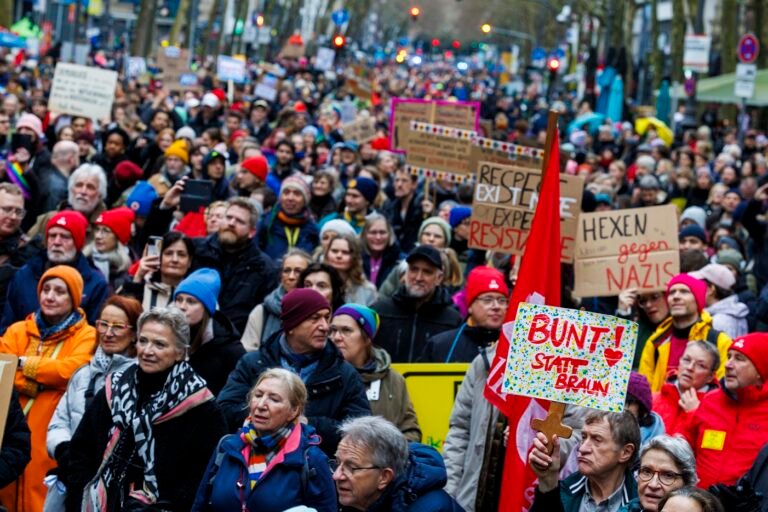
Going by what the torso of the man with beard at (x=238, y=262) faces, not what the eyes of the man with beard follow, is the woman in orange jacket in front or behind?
in front

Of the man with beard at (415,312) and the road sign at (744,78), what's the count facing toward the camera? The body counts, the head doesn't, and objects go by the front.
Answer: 2

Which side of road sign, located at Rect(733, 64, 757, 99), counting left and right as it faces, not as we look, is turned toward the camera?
front

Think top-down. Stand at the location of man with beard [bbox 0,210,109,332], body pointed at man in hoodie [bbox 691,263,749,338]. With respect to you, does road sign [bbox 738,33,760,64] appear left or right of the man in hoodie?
left

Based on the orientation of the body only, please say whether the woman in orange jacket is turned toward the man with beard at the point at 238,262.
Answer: no

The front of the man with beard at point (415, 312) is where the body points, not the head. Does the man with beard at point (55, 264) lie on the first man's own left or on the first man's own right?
on the first man's own right

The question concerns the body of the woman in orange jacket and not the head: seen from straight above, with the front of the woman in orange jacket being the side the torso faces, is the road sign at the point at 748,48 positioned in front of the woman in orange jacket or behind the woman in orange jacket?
behind

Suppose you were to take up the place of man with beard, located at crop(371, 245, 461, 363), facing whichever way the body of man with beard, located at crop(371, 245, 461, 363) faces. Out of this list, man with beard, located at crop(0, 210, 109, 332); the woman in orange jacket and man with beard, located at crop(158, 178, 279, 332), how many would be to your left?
0

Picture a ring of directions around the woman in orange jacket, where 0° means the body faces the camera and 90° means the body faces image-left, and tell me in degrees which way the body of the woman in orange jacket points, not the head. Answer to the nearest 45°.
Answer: approximately 45°

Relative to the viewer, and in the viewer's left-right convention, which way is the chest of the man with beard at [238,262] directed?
facing the viewer and to the left of the viewer

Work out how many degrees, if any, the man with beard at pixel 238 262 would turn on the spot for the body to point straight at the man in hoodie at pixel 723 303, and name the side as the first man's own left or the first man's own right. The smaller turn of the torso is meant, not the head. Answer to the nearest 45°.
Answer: approximately 135° to the first man's own left

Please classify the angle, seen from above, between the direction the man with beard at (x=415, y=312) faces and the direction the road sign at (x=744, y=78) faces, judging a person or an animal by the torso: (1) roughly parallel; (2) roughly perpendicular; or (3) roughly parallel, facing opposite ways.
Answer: roughly parallel

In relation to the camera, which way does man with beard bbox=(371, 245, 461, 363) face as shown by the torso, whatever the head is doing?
toward the camera

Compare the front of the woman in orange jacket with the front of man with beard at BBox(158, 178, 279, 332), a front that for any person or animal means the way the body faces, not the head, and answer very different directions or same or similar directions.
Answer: same or similar directions

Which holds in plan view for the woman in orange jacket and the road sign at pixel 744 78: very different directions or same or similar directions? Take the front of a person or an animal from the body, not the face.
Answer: same or similar directions
